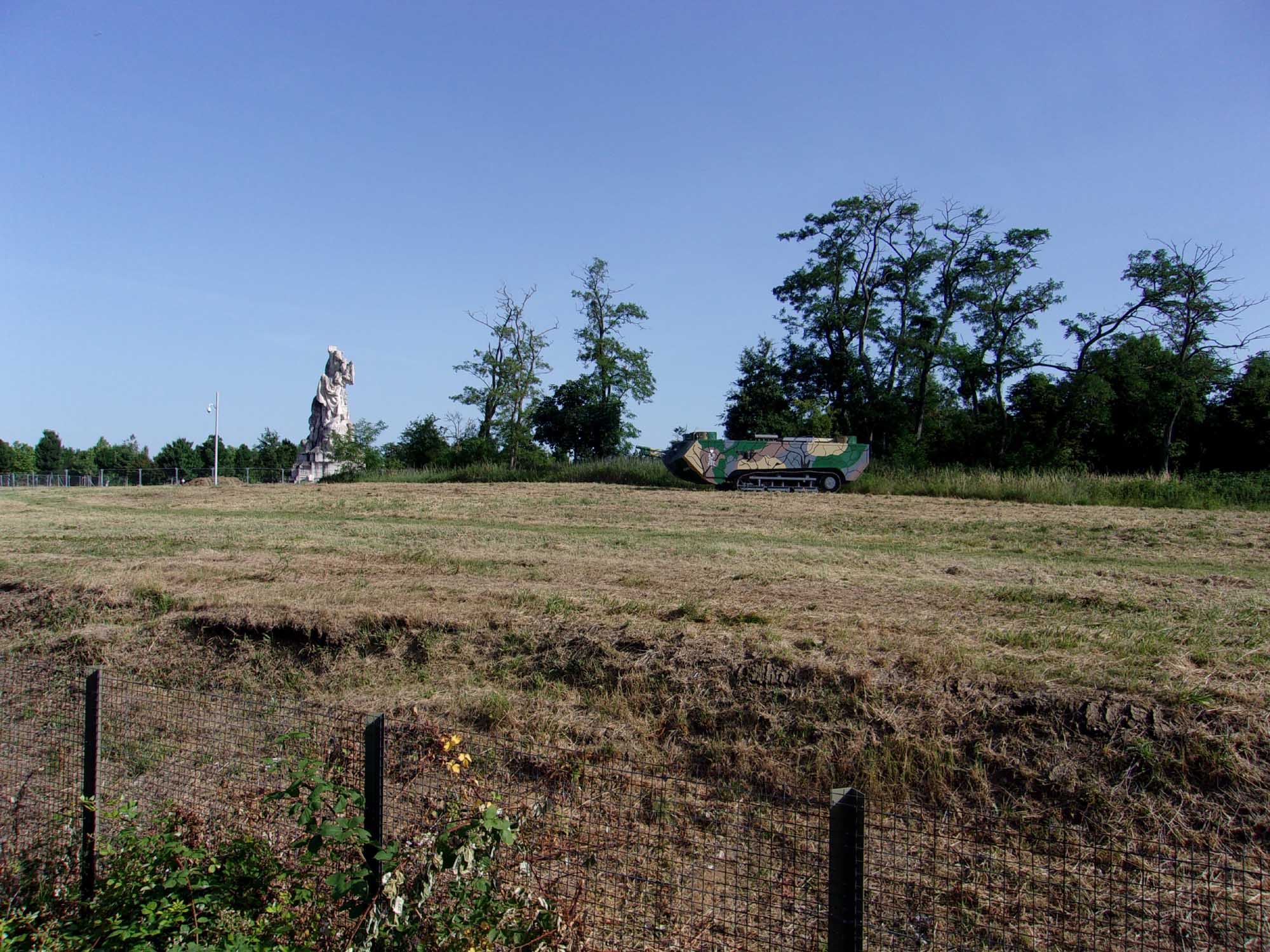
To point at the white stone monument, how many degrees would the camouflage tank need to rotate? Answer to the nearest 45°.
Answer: approximately 45° to its right

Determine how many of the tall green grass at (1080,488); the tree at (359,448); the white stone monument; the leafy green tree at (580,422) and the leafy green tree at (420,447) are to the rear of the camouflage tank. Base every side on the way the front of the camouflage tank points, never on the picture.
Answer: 1

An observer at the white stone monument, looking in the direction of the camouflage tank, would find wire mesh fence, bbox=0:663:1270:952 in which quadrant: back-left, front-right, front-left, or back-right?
front-right

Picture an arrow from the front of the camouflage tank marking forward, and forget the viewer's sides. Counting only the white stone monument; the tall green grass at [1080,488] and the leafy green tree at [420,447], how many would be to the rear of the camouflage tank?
1

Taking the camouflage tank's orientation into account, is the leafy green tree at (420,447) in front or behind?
in front

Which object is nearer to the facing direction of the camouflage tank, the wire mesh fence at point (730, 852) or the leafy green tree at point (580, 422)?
the leafy green tree

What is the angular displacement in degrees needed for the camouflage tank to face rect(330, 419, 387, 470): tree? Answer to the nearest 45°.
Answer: approximately 45° to its right

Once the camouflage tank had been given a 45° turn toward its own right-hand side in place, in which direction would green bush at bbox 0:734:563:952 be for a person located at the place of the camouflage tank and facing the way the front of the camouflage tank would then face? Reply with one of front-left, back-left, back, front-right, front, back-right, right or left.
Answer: back-left

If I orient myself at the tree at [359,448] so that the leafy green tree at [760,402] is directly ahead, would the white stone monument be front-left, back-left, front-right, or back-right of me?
back-left

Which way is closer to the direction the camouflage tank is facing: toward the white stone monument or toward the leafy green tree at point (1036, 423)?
the white stone monument

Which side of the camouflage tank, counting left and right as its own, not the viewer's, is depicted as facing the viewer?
left

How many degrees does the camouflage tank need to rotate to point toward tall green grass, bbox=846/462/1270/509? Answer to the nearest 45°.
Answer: approximately 180°

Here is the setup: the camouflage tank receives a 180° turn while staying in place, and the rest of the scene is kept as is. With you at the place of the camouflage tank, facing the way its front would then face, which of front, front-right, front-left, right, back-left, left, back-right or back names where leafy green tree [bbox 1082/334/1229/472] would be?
front-left

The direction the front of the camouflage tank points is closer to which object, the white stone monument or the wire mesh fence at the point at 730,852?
the white stone monument

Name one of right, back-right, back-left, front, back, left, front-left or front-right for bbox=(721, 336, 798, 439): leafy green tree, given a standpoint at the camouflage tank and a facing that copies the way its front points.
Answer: right

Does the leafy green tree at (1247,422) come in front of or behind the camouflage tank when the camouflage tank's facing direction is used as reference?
behind

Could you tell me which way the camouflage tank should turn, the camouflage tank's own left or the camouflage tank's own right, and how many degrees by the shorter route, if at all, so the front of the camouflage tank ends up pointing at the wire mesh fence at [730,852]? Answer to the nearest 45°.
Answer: approximately 90° to the camouflage tank's own left
